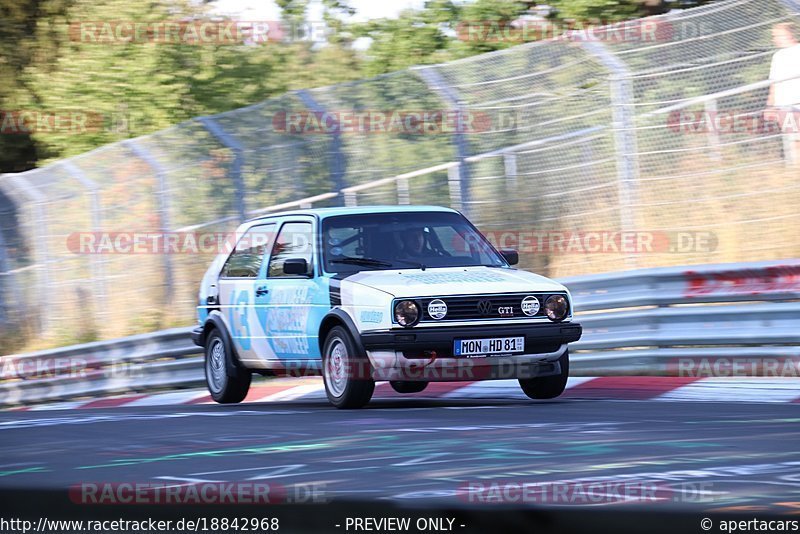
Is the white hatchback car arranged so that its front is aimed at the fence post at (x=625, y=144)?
no

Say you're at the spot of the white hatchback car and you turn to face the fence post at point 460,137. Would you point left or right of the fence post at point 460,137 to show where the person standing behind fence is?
right

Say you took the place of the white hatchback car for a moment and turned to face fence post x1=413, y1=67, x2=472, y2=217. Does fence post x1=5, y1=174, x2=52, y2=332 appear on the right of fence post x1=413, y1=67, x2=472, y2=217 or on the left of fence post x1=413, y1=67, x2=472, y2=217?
left

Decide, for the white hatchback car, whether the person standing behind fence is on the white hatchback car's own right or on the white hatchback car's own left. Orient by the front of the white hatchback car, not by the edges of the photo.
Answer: on the white hatchback car's own left

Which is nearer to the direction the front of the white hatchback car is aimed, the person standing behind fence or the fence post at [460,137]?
the person standing behind fence

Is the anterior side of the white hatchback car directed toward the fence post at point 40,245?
no

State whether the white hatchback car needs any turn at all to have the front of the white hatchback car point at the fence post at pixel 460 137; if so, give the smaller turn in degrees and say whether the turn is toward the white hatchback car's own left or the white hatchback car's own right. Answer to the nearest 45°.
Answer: approximately 135° to the white hatchback car's own left

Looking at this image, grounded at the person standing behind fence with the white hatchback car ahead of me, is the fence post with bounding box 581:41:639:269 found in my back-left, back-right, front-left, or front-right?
front-right

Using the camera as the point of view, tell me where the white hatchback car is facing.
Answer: facing the viewer and to the right of the viewer

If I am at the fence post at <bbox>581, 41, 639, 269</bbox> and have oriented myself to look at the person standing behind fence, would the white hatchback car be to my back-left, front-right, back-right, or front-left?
back-right

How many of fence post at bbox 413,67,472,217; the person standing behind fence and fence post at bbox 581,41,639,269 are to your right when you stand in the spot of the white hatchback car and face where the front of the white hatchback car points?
0
